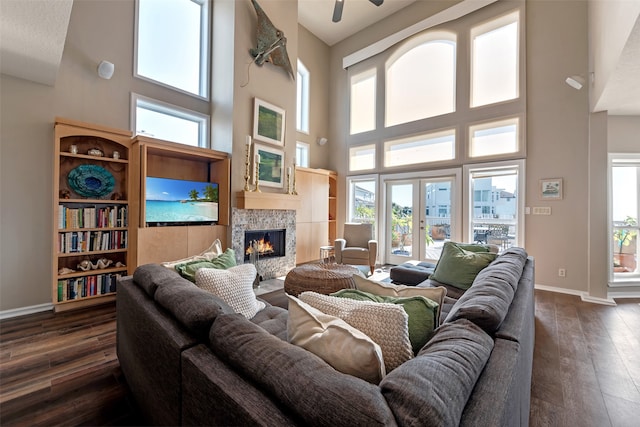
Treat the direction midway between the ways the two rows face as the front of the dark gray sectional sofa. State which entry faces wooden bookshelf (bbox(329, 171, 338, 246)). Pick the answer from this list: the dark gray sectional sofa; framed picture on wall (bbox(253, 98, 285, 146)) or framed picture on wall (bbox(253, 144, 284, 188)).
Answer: the dark gray sectional sofa

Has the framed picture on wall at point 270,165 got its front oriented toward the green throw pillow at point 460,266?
yes

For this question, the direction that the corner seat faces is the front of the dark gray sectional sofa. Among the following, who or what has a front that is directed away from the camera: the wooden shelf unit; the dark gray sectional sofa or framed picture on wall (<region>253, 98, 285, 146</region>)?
the dark gray sectional sofa

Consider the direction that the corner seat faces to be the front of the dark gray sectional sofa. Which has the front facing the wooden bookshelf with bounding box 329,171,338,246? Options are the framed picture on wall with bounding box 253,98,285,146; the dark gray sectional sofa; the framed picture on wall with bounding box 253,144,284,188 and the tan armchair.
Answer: the dark gray sectional sofa

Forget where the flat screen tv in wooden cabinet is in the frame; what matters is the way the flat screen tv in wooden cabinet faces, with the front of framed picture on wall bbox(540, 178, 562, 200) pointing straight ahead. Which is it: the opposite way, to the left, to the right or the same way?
to the left

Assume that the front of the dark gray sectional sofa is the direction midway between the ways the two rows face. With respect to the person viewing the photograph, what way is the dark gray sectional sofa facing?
facing away from the viewer

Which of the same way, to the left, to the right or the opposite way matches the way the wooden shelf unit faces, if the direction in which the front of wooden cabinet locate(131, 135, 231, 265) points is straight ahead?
the same way

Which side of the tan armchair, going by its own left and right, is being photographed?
front

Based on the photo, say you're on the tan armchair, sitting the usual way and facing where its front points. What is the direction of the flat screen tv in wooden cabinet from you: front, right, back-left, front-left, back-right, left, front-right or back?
front-right

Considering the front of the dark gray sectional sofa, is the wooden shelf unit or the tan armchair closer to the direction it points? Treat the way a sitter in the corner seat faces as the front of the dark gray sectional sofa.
the tan armchair

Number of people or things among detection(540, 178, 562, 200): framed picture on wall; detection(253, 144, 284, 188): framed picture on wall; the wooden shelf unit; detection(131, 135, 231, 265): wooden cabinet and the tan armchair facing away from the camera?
0

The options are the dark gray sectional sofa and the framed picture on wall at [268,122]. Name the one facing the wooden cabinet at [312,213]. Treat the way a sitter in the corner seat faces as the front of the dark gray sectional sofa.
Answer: the dark gray sectional sofa

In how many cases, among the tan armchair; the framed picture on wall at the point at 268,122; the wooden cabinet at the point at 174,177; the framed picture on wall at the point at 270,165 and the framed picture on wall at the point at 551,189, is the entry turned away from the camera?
0

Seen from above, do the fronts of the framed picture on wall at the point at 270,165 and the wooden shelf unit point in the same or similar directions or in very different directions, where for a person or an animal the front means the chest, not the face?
same or similar directions

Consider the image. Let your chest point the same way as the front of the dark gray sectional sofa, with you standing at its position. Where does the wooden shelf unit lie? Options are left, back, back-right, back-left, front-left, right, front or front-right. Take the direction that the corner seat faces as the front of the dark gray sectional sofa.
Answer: front-left

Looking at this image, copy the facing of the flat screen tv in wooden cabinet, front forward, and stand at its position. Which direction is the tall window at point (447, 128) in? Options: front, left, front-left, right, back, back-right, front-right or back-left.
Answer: front-left

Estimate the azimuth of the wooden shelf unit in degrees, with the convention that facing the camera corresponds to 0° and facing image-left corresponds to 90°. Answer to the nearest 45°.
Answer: approximately 315°

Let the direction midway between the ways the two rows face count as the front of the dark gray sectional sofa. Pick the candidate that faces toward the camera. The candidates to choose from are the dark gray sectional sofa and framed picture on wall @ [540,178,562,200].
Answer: the framed picture on wall

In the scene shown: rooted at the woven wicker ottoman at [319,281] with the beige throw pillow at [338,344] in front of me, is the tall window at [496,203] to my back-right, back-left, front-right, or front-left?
back-left
